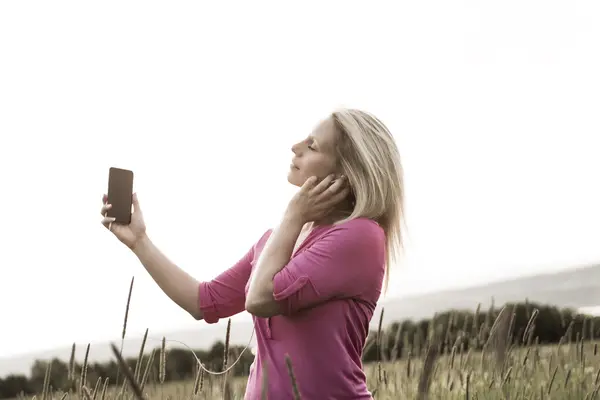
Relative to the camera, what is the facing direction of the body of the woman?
to the viewer's left

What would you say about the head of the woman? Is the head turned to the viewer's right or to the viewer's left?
to the viewer's left

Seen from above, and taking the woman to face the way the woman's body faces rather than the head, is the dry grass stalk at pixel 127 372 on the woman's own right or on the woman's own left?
on the woman's own left

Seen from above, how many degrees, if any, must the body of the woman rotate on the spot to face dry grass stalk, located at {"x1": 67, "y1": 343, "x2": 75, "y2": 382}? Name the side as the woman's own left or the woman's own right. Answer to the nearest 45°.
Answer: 0° — they already face it
